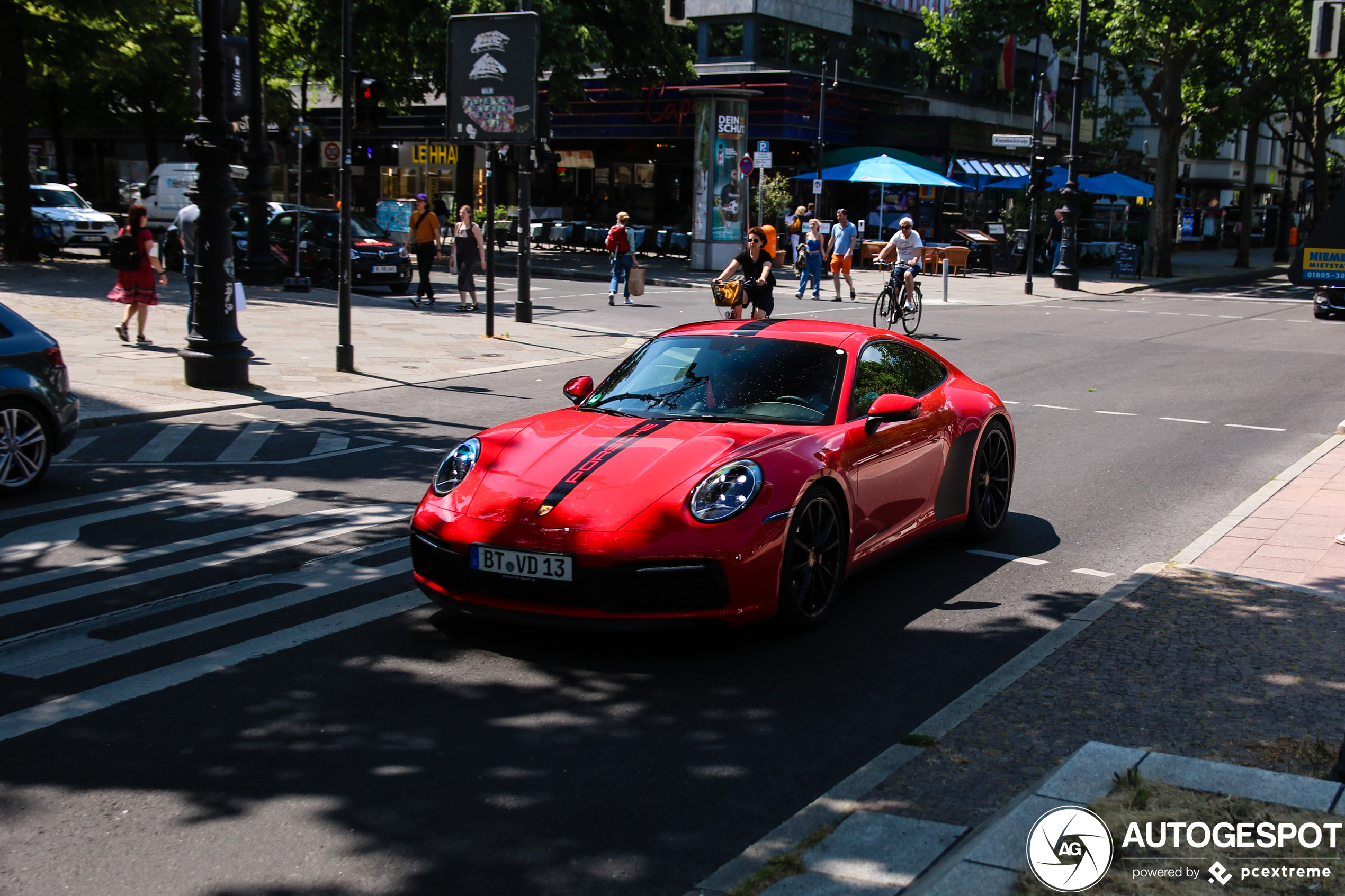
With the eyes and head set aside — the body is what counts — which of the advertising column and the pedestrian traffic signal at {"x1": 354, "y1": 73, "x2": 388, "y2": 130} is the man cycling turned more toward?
the pedestrian traffic signal

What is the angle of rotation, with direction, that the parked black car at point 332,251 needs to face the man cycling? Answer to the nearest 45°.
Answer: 0° — it already faces them

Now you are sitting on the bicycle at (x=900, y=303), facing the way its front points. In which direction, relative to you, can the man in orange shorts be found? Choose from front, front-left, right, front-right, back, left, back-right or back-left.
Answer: back-right

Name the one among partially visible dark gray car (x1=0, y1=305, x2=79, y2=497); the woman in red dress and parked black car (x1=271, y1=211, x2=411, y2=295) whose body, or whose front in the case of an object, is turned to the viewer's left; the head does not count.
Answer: partially visible dark gray car (x1=0, y1=305, x2=79, y2=497)

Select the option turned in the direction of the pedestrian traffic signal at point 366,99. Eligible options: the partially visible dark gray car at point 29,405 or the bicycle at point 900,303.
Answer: the bicycle

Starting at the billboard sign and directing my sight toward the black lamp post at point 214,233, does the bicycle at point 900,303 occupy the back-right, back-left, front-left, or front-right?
back-left

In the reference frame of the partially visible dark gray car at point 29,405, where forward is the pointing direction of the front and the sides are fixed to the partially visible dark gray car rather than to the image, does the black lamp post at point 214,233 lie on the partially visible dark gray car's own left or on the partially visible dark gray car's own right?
on the partially visible dark gray car's own right
